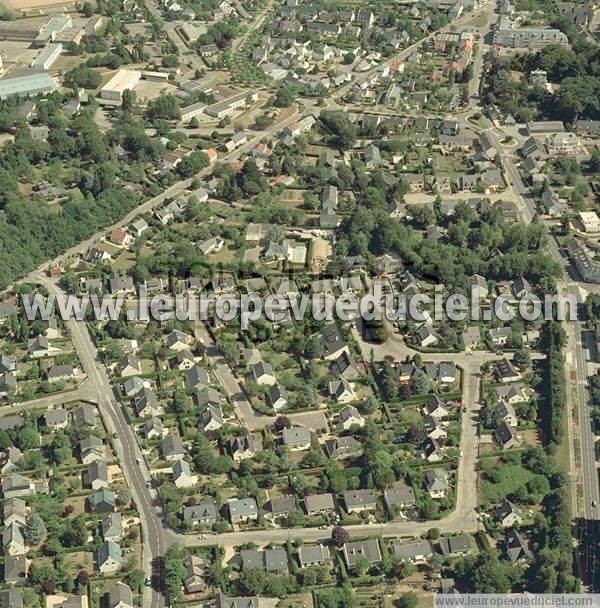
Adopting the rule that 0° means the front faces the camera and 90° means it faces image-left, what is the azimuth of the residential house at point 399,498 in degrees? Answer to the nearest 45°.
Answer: approximately 0°

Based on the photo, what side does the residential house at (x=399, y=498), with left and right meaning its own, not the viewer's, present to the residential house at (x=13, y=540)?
right

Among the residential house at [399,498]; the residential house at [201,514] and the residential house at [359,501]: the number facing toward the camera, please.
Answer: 3

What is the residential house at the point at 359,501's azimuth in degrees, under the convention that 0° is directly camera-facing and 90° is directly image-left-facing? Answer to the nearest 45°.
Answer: approximately 0°

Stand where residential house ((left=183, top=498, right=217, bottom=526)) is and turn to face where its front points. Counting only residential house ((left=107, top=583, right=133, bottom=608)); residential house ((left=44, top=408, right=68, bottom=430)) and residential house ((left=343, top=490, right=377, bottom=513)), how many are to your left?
1

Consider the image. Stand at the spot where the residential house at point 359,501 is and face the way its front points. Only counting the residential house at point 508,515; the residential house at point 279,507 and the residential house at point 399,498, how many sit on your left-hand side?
2

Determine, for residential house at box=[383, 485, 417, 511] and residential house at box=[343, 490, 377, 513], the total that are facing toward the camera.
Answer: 2

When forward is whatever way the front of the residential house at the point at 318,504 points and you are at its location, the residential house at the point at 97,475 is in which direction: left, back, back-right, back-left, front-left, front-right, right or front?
right

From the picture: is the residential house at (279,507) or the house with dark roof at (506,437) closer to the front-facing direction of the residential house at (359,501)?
the residential house

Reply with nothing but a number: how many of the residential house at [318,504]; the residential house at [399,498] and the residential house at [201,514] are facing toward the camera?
3

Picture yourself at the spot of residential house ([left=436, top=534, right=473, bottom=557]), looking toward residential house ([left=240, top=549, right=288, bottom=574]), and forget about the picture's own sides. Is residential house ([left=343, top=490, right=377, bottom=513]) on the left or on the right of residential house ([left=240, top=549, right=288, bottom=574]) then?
right
